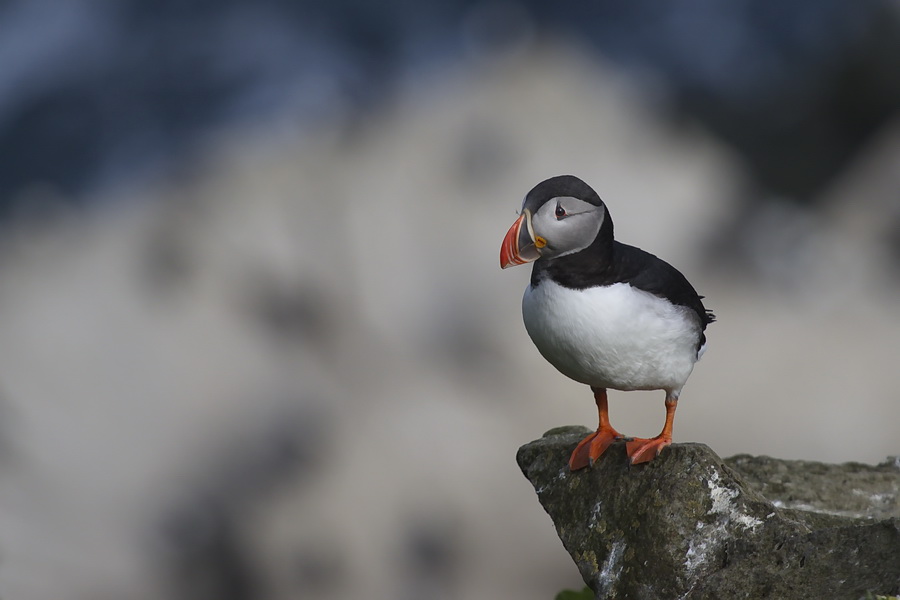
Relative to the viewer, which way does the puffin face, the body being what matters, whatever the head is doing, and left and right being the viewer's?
facing the viewer and to the left of the viewer
